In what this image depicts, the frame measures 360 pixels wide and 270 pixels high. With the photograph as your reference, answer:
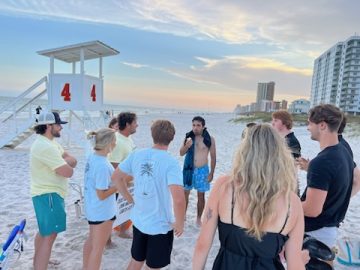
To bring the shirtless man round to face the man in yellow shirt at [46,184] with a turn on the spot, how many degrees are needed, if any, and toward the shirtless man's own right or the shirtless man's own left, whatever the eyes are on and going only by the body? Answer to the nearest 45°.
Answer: approximately 45° to the shirtless man's own right

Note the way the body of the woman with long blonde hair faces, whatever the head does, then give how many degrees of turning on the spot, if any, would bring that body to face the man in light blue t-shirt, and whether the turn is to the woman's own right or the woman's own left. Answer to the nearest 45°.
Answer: approximately 45° to the woman's own left

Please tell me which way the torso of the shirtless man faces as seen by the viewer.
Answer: toward the camera

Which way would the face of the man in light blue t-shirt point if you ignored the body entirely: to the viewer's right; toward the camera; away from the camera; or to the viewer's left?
away from the camera

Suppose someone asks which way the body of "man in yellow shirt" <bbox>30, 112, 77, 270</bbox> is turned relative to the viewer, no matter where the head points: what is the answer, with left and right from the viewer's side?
facing to the right of the viewer

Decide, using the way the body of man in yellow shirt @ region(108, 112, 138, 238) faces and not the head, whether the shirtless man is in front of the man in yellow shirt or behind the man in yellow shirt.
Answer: in front

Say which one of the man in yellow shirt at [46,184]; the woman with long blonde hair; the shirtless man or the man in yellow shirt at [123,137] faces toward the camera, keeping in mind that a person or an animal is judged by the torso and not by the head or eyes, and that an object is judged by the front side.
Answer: the shirtless man

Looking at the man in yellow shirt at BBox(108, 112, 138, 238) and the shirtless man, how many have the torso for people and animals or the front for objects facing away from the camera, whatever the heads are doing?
0

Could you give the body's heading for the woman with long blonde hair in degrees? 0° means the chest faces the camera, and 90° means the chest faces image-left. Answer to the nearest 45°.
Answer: approximately 180°

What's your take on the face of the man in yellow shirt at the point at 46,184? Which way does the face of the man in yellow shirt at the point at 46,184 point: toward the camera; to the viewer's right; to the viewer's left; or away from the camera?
to the viewer's right

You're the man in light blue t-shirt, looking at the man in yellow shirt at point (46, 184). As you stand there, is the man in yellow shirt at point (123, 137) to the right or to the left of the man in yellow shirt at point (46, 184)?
right

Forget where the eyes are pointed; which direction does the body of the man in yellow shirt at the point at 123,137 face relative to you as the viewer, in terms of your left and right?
facing to the right of the viewer
